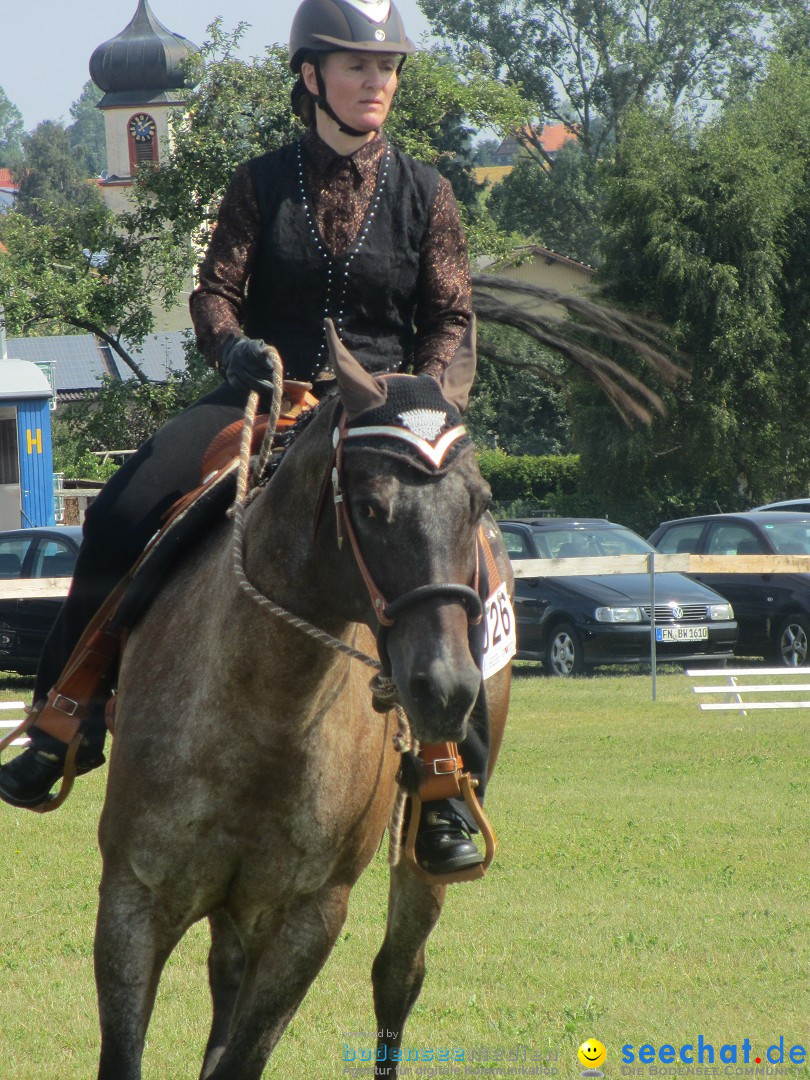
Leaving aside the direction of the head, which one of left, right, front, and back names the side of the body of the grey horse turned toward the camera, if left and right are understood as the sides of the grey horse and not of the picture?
front

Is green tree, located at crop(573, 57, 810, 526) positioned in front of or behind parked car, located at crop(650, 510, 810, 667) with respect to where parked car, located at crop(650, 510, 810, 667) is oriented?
behind

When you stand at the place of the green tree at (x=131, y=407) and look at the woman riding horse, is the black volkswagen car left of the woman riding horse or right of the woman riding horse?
left

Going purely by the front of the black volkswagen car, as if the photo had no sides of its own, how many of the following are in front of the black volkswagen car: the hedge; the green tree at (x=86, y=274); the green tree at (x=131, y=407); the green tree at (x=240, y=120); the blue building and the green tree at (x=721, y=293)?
0

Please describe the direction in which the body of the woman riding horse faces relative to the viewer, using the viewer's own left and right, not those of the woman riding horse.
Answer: facing the viewer

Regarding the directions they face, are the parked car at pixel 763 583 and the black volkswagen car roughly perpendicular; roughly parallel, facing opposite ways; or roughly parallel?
roughly parallel

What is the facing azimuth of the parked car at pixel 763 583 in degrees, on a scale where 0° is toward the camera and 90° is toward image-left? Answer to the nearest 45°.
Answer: approximately 315°

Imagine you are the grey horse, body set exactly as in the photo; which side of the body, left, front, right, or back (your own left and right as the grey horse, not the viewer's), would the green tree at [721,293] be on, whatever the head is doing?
back

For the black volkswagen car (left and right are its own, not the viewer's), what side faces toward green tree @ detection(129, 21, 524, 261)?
back

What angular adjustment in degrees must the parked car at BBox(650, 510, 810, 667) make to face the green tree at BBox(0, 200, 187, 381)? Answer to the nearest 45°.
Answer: approximately 135° to its right

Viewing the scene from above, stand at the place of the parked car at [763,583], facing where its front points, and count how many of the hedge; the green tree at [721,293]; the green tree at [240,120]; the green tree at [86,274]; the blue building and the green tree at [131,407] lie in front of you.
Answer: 0

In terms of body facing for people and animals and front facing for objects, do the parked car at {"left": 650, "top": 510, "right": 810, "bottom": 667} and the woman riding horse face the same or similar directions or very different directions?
same or similar directions

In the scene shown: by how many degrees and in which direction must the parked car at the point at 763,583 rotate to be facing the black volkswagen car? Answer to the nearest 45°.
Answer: approximately 90° to its right

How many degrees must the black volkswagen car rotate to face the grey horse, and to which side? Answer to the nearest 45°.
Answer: approximately 45° to its right

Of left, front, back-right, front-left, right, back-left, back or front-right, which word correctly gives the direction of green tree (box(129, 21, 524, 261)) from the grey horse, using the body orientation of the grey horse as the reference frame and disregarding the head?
back

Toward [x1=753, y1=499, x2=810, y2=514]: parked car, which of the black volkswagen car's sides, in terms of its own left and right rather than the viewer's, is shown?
left
